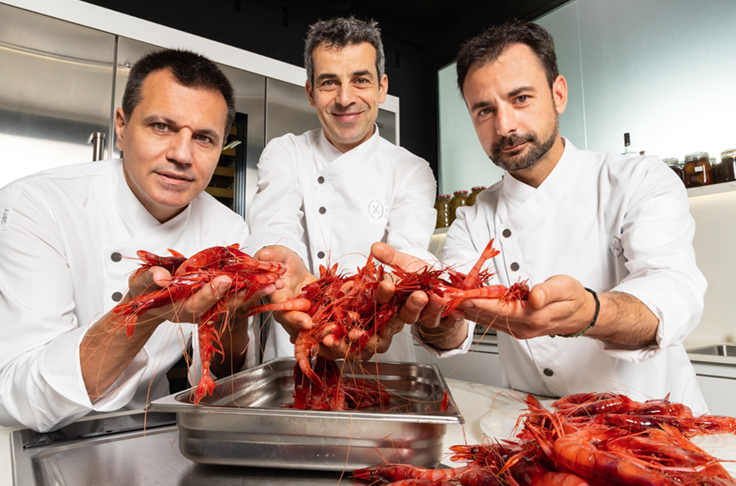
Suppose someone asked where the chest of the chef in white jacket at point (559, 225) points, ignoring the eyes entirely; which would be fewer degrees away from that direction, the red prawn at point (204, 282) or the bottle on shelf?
the red prawn

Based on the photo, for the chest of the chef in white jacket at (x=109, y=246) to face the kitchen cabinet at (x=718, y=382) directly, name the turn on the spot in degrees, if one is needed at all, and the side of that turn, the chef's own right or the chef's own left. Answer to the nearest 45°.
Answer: approximately 45° to the chef's own left

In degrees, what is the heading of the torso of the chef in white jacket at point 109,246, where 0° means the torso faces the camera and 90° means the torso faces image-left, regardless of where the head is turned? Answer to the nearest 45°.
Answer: approximately 315°

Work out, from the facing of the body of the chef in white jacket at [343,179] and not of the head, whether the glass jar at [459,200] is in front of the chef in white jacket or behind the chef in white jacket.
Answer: behind

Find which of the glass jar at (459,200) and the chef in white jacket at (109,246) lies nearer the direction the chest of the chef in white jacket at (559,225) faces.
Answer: the chef in white jacket

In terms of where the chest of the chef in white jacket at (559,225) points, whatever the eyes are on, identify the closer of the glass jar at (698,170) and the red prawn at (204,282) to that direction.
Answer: the red prawn

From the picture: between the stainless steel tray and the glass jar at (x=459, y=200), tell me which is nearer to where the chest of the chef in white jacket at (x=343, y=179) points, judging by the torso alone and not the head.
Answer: the stainless steel tray

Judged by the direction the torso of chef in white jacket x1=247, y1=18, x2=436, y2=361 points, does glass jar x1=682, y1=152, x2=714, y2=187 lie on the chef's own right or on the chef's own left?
on the chef's own left

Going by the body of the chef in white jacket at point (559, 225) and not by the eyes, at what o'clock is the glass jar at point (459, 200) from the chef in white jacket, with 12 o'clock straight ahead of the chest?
The glass jar is roughly at 4 o'clock from the chef in white jacket.

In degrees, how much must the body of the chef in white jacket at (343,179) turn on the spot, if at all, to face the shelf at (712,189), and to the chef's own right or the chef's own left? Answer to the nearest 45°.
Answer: approximately 90° to the chef's own left

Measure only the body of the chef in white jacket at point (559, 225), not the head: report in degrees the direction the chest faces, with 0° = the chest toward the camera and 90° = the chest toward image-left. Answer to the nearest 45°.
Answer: approximately 45°
